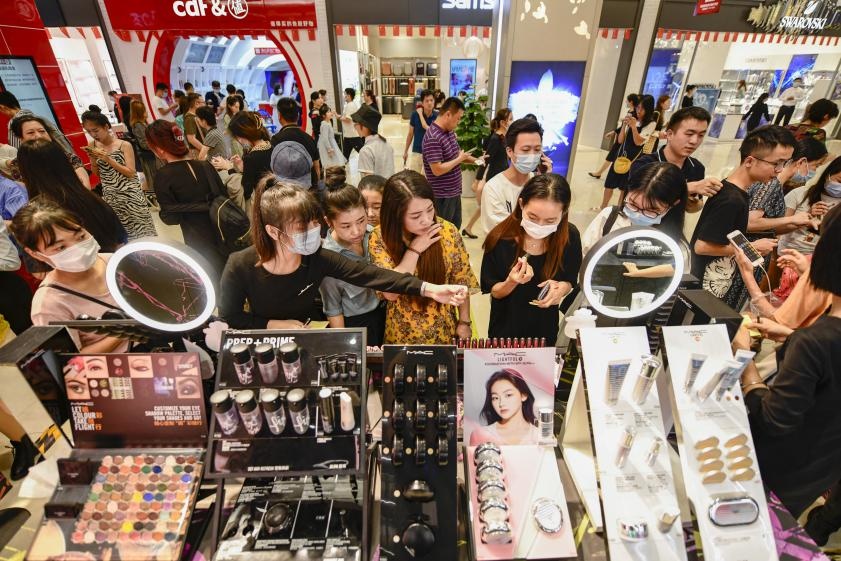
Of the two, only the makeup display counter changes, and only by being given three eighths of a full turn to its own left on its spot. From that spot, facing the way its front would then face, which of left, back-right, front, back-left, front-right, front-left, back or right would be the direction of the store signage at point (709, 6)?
front

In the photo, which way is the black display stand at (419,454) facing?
toward the camera

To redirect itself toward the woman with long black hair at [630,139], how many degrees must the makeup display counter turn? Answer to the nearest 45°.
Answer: approximately 135° to its left

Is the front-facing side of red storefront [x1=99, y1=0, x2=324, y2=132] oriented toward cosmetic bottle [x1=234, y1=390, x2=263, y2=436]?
yes

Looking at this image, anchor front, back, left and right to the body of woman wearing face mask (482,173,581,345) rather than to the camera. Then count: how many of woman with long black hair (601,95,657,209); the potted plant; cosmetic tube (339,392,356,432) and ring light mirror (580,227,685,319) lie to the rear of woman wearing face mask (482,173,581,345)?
2

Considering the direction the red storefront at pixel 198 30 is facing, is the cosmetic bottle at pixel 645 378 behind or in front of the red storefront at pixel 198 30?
in front

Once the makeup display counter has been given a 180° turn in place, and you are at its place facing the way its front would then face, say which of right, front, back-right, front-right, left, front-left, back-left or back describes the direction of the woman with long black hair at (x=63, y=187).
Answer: front-left

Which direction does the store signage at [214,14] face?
toward the camera

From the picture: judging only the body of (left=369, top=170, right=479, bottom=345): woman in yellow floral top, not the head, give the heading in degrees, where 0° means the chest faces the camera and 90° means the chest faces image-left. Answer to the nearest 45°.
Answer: approximately 315°

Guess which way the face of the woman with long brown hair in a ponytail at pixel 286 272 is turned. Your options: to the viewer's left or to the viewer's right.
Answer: to the viewer's right

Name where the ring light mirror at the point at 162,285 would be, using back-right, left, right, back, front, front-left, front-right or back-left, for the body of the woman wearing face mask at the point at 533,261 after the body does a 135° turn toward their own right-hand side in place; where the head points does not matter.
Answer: left

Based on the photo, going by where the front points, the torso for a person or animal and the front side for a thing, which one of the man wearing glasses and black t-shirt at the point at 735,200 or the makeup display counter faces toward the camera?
the makeup display counter

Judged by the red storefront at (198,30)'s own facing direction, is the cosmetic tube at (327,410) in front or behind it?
in front

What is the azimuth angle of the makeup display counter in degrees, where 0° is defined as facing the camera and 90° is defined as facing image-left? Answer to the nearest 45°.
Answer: approximately 0°
